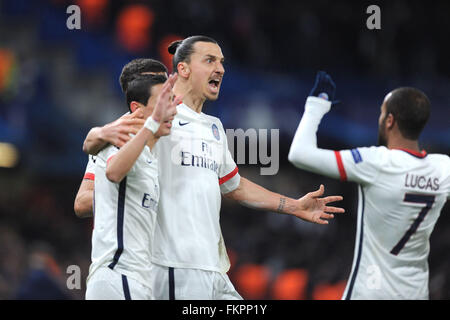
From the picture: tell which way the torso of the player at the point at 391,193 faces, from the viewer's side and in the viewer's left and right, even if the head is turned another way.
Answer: facing away from the viewer and to the left of the viewer

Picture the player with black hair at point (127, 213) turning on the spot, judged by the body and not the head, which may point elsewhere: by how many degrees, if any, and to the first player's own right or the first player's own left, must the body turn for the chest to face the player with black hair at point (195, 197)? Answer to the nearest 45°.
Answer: approximately 45° to the first player's own left

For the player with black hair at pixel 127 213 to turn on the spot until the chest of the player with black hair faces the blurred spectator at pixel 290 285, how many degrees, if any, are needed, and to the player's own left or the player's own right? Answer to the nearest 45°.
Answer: approximately 90° to the player's own left

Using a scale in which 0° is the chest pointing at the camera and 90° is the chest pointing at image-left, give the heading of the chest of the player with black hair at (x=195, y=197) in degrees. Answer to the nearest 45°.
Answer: approximately 315°

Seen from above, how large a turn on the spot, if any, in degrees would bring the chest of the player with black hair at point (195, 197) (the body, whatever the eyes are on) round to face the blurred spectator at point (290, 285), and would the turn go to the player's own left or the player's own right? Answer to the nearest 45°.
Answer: approximately 135° to the player's own left

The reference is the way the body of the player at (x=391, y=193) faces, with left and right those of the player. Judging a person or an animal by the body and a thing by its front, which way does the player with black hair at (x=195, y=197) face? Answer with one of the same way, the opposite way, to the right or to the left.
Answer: the opposite way

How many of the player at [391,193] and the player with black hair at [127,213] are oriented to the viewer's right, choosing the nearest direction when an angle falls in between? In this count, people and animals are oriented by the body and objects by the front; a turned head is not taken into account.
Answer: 1

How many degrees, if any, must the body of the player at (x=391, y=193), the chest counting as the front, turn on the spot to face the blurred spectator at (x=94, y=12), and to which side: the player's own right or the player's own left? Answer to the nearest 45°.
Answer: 0° — they already face them

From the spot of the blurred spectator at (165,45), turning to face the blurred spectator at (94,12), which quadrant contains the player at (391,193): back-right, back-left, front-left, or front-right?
back-left

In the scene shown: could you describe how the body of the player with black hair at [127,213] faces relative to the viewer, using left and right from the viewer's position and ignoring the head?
facing to the right of the viewer

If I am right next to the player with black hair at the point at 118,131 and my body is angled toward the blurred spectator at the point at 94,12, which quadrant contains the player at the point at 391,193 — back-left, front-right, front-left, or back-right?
back-right

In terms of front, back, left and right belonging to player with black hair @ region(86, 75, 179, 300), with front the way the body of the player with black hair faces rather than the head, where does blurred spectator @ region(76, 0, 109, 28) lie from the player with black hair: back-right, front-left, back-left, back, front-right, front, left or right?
left

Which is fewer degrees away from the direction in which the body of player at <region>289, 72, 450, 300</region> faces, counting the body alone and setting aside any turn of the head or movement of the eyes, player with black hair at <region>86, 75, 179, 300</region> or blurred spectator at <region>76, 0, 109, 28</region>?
the blurred spectator

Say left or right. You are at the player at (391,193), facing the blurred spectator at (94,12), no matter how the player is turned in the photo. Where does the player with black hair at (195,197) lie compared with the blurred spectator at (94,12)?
left

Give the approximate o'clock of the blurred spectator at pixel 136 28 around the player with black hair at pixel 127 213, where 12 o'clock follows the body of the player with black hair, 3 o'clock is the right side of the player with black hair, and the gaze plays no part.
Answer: The blurred spectator is roughly at 9 o'clock from the player with black hair.
